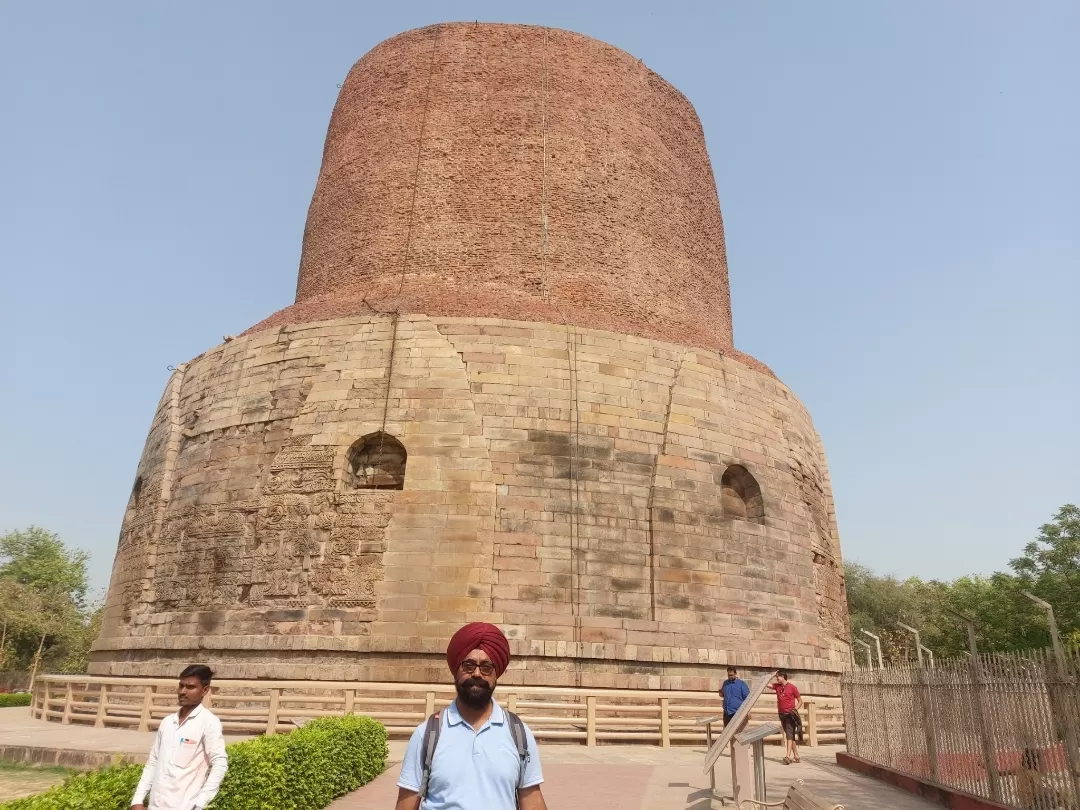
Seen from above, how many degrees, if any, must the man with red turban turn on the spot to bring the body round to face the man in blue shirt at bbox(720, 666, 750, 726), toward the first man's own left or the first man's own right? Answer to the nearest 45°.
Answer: approximately 135° to the first man's own left

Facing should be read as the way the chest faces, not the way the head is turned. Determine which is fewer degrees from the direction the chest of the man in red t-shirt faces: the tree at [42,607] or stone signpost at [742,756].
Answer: the stone signpost

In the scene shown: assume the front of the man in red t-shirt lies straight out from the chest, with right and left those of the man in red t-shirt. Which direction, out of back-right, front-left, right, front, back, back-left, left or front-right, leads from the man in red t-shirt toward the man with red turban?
front-left

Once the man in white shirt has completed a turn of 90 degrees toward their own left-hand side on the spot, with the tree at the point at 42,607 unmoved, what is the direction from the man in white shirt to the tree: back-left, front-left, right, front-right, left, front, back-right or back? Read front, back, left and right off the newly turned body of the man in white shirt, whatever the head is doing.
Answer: back-left

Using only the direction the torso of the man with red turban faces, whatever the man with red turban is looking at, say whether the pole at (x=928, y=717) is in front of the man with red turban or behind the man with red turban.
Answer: behind

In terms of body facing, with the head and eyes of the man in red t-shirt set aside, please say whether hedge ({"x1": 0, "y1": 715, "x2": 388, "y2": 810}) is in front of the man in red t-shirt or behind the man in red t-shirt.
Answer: in front

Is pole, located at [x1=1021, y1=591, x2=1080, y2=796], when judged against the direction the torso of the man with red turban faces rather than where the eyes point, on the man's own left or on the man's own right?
on the man's own left

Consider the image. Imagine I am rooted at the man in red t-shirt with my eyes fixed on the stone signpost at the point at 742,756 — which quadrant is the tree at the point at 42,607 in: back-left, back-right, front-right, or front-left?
back-right

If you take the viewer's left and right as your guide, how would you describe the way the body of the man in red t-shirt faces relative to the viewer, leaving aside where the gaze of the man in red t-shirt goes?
facing the viewer and to the left of the viewer

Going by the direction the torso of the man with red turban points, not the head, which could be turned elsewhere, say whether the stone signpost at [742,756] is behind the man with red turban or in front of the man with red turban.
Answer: behind

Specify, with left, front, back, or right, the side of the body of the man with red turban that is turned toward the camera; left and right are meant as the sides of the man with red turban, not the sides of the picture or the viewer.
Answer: front

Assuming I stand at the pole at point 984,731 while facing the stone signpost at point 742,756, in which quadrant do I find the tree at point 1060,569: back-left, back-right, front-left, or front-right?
back-right
